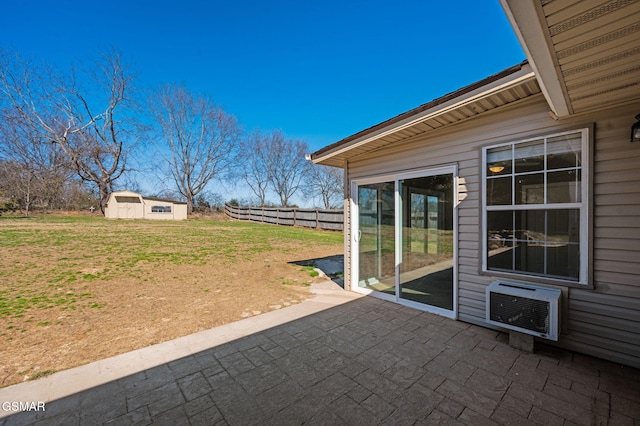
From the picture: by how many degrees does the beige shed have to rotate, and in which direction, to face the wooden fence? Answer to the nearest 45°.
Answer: approximately 45° to its left

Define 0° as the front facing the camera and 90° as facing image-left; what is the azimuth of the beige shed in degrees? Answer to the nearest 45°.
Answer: approximately 0°

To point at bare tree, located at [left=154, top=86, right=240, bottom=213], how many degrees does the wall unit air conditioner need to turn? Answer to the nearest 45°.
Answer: approximately 45° to its right

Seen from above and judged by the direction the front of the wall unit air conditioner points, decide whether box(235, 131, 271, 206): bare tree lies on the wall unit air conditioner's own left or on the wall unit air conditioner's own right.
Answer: on the wall unit air conditioner's own right

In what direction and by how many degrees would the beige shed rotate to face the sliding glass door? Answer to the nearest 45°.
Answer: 0° — it already faces it

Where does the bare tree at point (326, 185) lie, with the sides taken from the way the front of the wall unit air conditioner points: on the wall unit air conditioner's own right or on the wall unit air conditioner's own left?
on the wall unit air conditioner's own right

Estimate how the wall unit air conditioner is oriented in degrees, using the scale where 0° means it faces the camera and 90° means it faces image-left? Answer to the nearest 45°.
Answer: approximately 45°

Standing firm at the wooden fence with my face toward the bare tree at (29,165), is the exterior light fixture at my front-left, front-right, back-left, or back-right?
back-left

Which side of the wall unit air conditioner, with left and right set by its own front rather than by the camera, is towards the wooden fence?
right
